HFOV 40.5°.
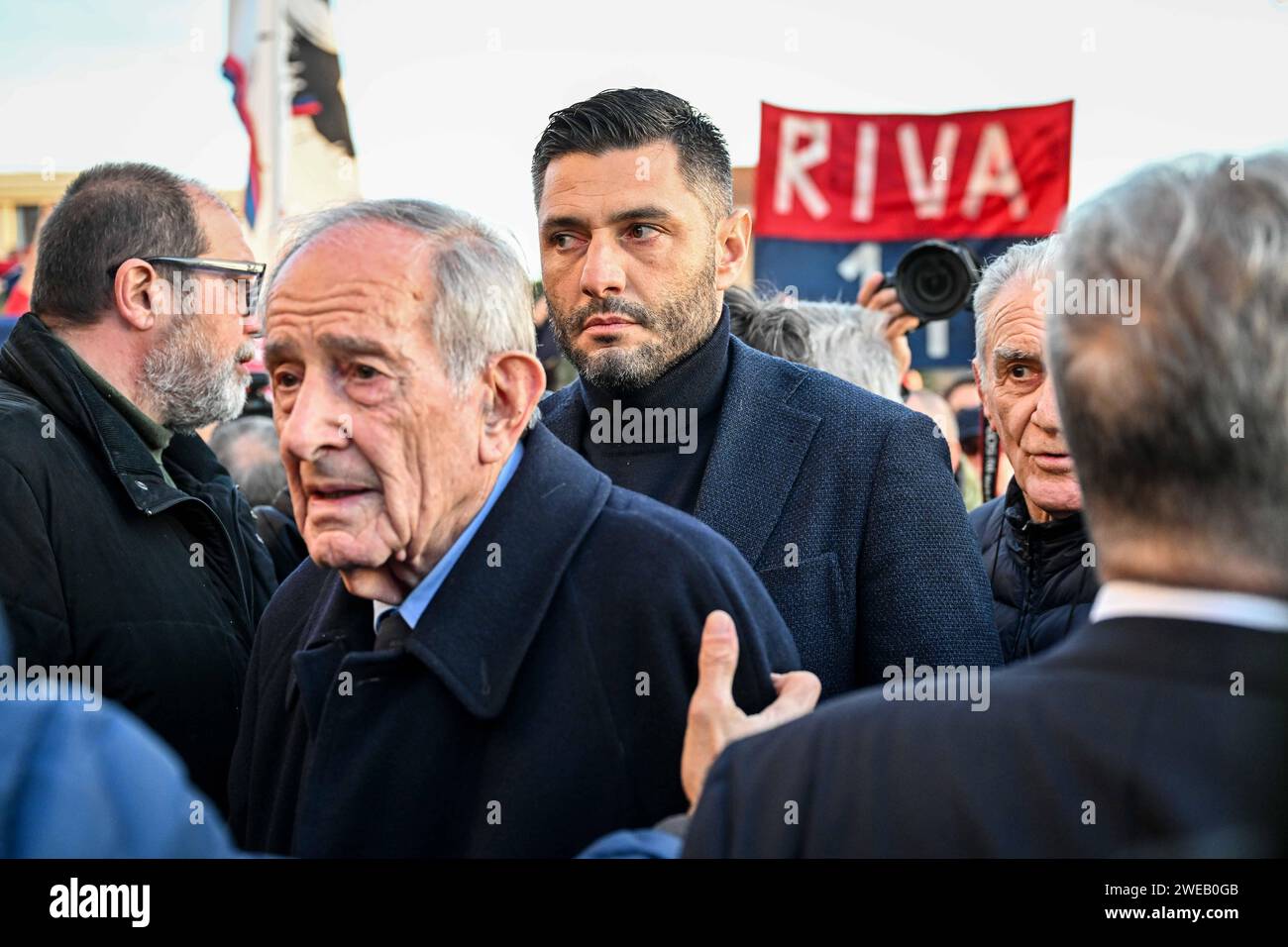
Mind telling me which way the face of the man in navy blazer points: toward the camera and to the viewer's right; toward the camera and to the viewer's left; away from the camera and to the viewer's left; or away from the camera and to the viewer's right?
toward the camera and to the viewer's left

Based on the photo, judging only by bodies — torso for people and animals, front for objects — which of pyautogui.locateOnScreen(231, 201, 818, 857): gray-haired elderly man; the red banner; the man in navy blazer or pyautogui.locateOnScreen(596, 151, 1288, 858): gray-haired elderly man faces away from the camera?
pyautogui.locateOnScreen(596, 151, 1288, 858): gray-haired elderly man

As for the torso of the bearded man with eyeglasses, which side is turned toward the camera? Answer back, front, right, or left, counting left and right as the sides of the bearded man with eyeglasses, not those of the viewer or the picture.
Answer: right

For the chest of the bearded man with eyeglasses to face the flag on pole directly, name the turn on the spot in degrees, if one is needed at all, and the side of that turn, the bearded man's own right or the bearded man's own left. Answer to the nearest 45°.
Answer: approximately 90° to the bearded man's own left

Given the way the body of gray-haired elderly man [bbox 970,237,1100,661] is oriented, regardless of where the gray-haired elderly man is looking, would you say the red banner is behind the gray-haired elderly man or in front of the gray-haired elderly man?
behind

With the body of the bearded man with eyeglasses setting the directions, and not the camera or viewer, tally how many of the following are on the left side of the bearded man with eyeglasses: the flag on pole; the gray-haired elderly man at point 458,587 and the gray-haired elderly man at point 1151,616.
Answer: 1

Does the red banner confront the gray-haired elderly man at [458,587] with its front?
yes

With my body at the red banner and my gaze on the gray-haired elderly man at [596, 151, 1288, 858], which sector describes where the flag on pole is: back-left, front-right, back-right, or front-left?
back-right

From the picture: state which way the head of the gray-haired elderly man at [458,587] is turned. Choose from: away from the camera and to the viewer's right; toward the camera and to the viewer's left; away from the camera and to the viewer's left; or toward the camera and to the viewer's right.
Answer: toward the camera and to the viewer's left

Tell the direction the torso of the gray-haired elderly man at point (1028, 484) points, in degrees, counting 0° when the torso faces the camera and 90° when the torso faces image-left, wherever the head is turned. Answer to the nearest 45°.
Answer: approximately 0°

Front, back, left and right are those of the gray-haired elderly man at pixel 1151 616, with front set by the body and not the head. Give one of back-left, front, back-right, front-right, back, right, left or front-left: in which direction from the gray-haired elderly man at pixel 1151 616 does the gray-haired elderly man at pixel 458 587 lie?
front-left

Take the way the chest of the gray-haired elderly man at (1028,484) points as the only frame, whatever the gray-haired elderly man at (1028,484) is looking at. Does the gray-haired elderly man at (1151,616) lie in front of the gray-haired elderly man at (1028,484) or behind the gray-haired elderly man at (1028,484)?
in front

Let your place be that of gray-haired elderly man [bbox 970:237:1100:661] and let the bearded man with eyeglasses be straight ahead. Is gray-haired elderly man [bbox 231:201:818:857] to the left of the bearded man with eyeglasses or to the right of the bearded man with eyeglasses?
left

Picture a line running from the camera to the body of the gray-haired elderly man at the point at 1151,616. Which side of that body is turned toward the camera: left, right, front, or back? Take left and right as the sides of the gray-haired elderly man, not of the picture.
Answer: back

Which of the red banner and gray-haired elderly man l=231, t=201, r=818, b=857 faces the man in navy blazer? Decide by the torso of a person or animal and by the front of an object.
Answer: the red banner
